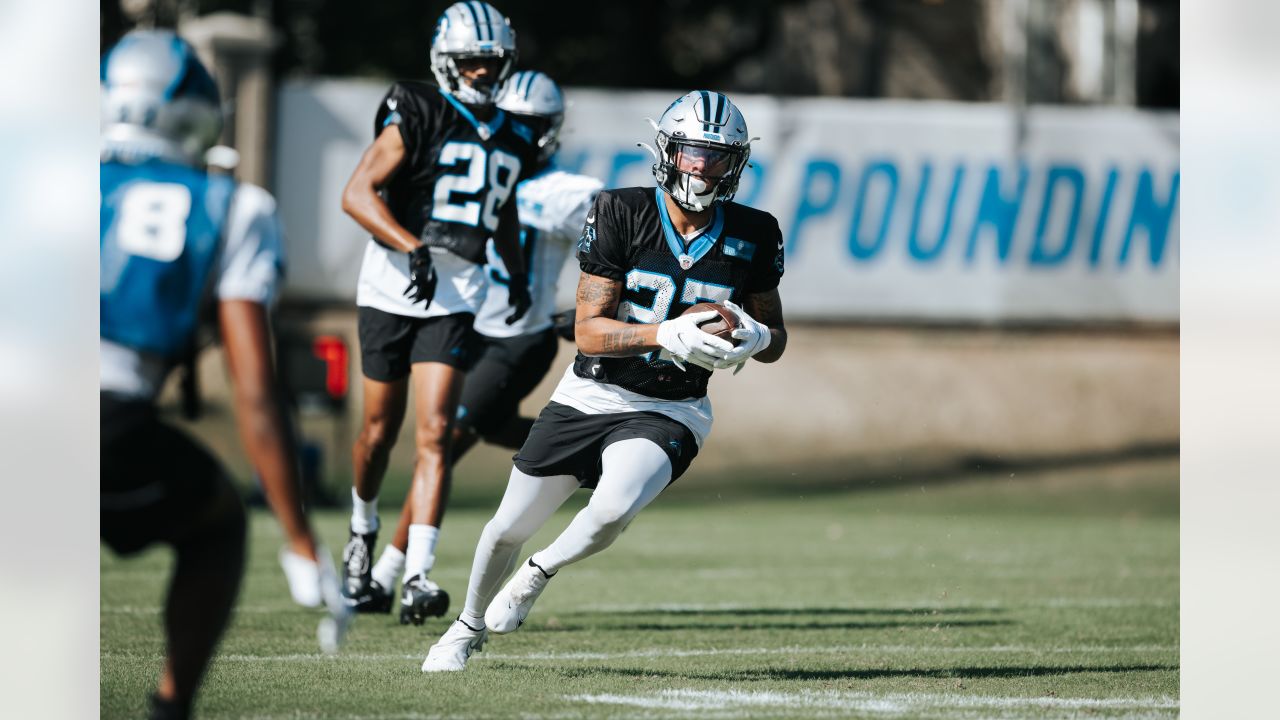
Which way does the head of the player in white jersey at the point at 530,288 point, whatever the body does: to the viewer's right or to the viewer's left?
to the viewer's right

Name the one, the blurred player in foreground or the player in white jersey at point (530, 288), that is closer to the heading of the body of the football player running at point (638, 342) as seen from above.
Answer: the blurred player in foreground

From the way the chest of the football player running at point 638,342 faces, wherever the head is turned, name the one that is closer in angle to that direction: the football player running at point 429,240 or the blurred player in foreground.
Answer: the blurred player in foreground

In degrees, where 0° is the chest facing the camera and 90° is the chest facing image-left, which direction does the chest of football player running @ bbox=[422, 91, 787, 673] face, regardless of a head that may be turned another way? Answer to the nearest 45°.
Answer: approximately 0°

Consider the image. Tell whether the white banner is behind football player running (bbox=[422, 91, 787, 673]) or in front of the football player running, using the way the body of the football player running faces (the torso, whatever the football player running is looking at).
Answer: behind

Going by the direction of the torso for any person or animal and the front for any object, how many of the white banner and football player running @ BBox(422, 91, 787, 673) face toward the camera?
2

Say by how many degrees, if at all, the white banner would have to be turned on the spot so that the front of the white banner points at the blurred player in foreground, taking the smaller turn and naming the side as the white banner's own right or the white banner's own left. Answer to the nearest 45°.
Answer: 0° — it already faces them

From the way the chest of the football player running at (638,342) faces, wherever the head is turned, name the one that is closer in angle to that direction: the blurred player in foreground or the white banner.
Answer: the blurred player in foreground

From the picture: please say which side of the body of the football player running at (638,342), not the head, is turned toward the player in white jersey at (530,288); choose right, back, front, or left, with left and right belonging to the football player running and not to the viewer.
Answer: back

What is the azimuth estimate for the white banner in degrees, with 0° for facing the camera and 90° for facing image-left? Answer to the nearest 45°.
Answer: approximately 0°
